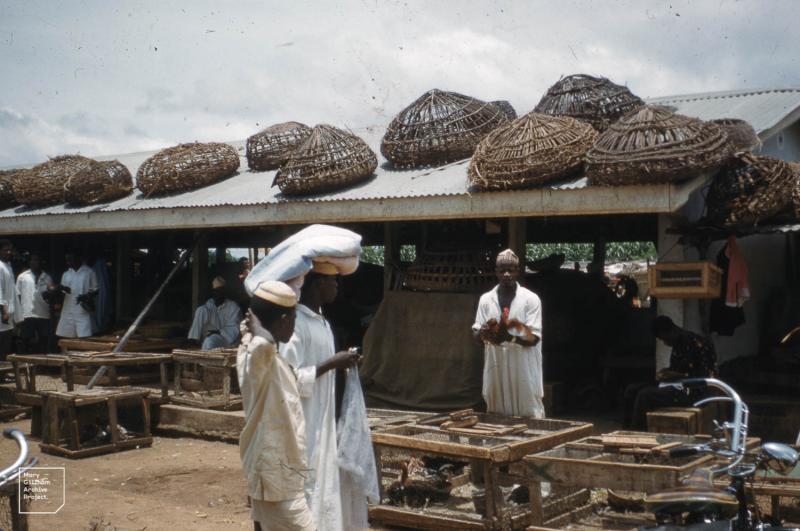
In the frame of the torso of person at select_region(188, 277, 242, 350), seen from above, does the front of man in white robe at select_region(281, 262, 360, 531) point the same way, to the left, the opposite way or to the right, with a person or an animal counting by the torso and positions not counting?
to the left

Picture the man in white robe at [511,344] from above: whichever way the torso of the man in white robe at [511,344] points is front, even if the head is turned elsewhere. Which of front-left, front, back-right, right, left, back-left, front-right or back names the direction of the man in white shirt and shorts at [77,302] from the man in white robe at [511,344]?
back-right

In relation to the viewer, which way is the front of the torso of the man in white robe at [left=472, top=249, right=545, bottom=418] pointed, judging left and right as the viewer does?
facing the viewer

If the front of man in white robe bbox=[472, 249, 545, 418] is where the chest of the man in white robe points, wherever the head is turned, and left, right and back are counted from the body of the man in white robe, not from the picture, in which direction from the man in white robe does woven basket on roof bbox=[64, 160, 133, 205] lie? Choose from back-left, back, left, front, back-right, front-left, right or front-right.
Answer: back-right

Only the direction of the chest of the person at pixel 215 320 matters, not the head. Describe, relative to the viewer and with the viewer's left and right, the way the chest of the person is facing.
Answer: facing the viewer

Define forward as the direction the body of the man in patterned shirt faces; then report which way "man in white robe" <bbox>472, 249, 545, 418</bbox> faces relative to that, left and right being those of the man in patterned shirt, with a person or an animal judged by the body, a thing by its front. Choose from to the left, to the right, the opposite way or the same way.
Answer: to the left

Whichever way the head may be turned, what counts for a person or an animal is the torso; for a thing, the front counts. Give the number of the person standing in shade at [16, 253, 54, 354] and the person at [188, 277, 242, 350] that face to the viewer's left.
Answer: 0

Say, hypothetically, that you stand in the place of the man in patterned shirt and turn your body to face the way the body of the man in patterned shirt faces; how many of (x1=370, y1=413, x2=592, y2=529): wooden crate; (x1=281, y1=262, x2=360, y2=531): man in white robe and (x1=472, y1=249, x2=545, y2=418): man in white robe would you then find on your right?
0

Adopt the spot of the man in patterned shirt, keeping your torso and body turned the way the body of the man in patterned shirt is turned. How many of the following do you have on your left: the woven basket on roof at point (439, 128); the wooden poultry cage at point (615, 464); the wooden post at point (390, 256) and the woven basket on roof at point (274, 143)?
1

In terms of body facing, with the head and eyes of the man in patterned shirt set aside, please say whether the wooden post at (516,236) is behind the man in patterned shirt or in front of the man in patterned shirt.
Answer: in front

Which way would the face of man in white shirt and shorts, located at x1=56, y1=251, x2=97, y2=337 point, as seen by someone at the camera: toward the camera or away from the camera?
toward the camera

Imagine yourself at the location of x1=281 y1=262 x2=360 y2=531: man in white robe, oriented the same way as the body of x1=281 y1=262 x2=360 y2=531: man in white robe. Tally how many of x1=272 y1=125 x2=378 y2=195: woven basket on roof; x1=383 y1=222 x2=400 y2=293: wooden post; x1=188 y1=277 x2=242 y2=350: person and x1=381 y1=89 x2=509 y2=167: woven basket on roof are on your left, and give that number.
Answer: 4

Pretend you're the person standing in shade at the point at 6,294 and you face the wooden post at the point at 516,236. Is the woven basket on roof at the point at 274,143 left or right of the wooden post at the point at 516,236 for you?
left

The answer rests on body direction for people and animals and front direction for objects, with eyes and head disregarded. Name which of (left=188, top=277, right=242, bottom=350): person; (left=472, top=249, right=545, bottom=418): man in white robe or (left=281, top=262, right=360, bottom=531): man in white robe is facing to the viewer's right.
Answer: (left=281, top=262, right=360, bottom=531): man in white robe

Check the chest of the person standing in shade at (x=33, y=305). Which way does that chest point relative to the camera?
toward the camera

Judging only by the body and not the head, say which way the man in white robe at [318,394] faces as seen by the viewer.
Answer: to the viewer's right

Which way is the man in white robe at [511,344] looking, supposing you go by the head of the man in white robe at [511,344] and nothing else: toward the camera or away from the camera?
toward the camera
